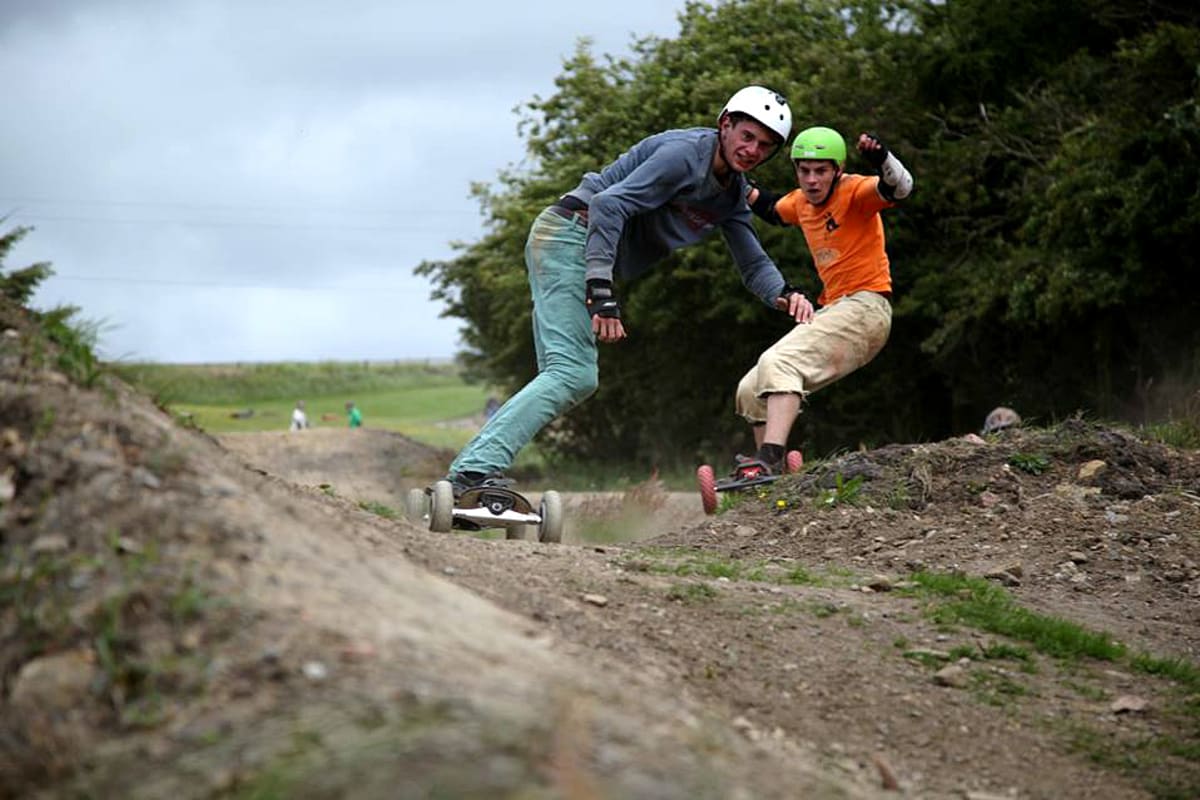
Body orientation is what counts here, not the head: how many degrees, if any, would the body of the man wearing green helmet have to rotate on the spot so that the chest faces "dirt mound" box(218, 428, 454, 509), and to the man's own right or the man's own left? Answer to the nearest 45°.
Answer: approximately 90° to the man's own right

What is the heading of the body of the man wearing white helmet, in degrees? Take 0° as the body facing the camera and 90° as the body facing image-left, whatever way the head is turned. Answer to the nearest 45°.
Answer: approximately 315°

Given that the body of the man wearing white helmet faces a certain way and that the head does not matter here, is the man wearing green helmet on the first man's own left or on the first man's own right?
on the first man's own left

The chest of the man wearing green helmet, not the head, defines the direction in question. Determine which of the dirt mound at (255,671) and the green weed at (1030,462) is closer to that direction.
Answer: the dirt mound

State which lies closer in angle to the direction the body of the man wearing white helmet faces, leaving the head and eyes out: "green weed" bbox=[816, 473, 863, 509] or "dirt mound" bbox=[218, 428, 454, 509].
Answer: the green weed

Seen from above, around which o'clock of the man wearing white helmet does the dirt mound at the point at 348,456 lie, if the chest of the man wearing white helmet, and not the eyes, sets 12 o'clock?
The dirt mound is roughly at 7 o'clock from the man wearing white helmet.

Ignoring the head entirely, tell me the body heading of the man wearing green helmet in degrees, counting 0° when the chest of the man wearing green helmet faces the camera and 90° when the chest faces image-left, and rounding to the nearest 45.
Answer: approximately 45°
